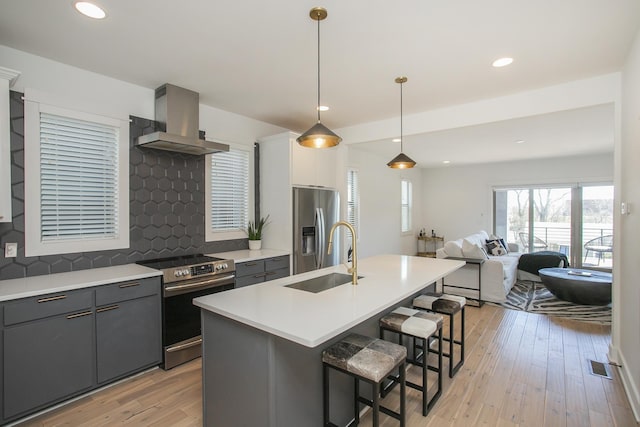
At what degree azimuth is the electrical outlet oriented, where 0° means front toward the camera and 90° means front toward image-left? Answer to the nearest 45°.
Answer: approximately 0°

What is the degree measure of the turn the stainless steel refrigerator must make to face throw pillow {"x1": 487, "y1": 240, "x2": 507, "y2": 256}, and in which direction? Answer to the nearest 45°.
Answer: approximately 90° to its left

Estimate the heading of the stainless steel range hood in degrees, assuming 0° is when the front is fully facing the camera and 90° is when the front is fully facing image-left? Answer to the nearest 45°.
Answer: approximately 315°

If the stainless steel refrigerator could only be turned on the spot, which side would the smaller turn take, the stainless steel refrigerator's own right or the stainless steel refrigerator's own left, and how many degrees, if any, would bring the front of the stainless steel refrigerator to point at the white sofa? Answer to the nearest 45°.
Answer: approximately 45° to the stainless steel refrigerator's own left

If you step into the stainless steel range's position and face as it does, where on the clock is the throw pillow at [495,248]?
The throw pillow is roughly at 10 o'clock from the stainless steel range.

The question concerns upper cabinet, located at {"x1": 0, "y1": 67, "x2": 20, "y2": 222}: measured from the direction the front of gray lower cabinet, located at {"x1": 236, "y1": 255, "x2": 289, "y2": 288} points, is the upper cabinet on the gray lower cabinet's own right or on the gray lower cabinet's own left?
on the gray lower cabinet's own right

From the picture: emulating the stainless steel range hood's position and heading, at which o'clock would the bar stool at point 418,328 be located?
The bar stool is roughly at 12 o'clock from the stainless steel range hood.

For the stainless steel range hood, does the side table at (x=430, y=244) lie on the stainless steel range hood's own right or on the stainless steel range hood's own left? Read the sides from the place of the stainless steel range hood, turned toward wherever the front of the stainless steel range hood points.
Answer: on the stainless steel range hood's own left

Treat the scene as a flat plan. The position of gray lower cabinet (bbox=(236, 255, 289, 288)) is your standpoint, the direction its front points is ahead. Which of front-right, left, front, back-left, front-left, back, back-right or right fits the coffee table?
front-left
